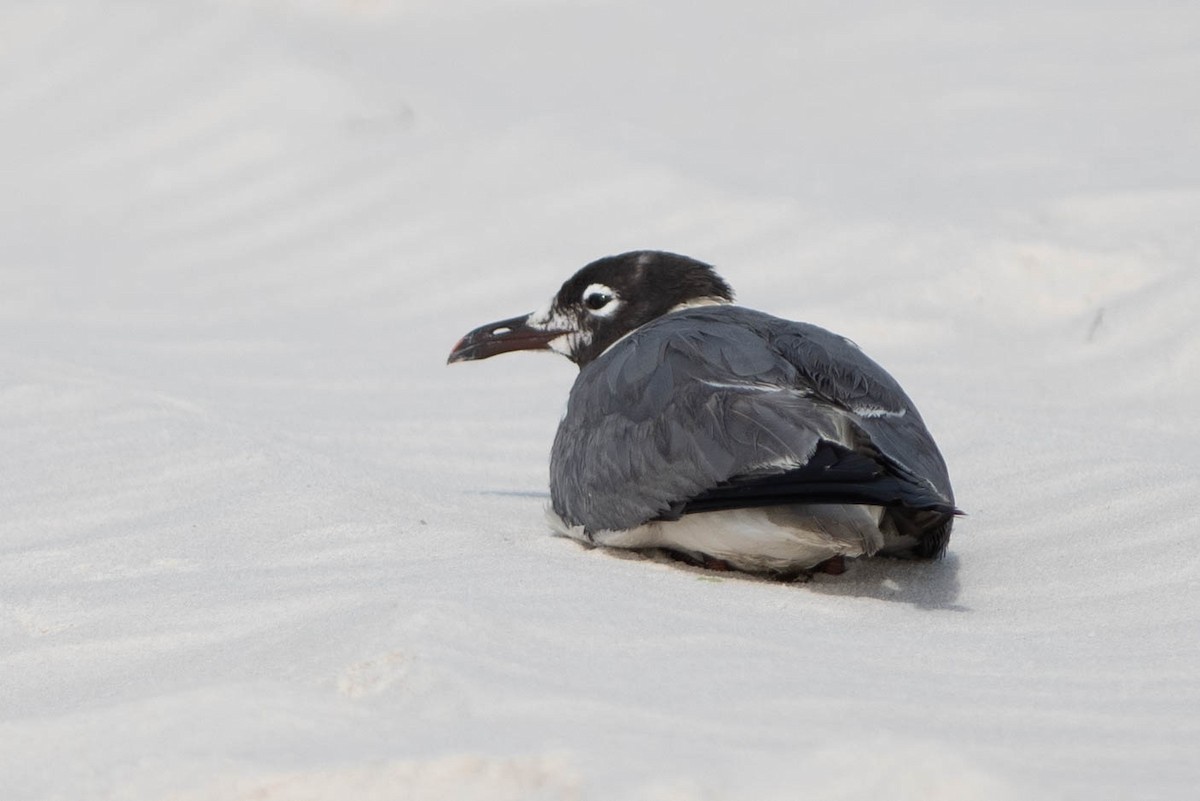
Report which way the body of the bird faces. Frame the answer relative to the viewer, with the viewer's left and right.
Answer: facing away from the viewer and to the left of the viewer
